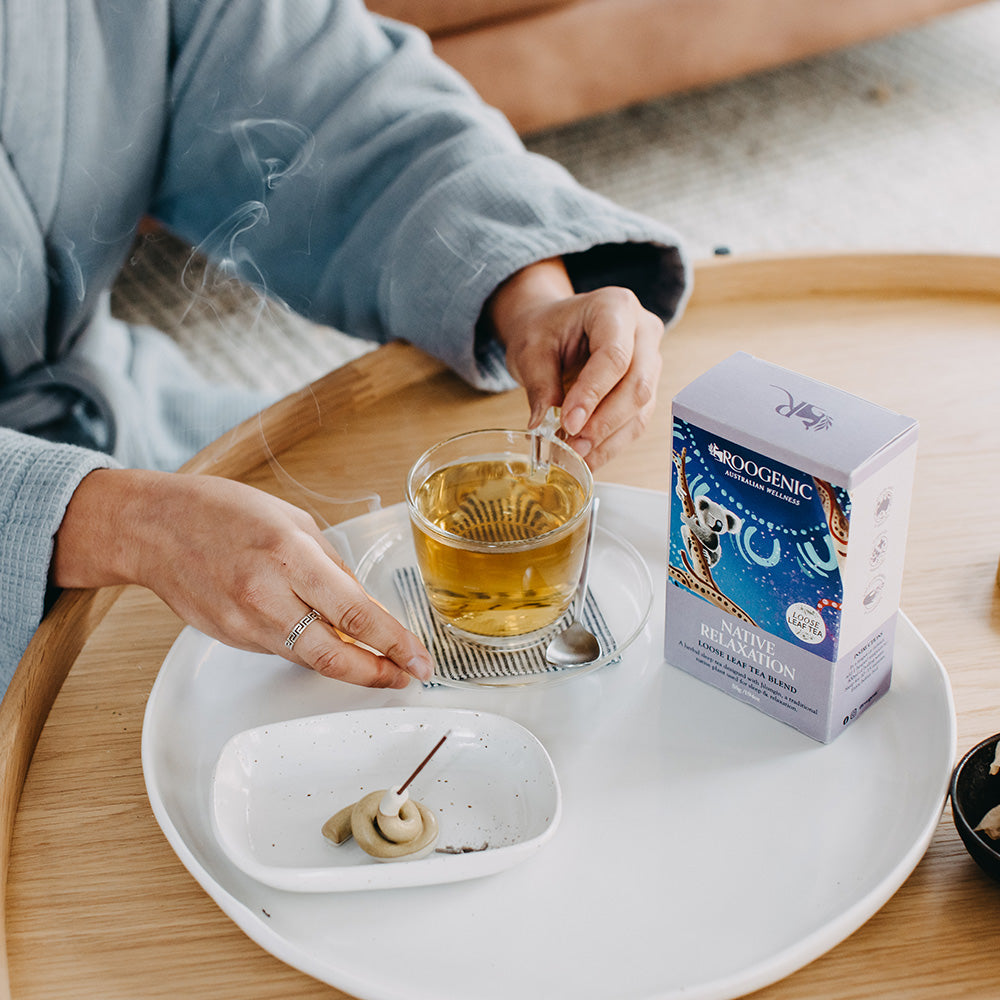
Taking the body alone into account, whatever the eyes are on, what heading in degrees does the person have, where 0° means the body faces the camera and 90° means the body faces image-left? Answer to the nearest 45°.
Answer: approximately 315°

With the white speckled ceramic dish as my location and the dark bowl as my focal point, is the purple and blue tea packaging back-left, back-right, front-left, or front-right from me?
front-left

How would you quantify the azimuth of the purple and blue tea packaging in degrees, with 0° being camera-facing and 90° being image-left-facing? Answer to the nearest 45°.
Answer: approximately 45°

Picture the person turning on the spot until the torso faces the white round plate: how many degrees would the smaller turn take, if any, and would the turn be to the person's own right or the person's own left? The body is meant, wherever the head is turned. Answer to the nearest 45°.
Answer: approximately 45° to the person's own right

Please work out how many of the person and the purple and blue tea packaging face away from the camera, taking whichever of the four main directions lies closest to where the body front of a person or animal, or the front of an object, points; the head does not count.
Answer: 0
